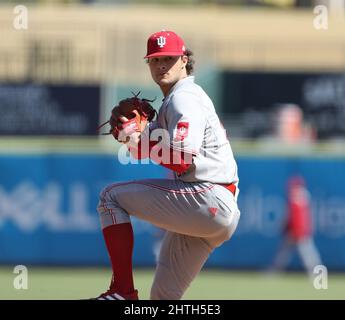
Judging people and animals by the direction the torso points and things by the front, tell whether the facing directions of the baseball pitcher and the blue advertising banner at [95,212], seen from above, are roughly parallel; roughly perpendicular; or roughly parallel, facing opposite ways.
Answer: roughly perpendicular

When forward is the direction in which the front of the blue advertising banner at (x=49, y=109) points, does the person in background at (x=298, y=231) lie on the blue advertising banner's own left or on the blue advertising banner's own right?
on the blue advertising banner's own left

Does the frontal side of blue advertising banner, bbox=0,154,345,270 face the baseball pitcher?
yes

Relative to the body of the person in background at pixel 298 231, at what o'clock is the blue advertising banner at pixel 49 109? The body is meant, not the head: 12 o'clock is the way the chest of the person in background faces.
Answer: The blue advertising banner is roughly at 1 o'clock from the person in background.

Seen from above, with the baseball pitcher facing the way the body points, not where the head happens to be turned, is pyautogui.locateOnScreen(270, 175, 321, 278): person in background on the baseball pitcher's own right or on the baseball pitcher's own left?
on the baseball pitcher's own right

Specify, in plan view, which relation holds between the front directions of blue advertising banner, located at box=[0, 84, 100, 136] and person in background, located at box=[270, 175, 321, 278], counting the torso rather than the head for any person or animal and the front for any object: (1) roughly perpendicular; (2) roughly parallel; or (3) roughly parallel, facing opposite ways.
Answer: roughly perpendicular

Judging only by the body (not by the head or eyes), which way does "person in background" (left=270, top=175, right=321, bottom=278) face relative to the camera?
to the viewer's left

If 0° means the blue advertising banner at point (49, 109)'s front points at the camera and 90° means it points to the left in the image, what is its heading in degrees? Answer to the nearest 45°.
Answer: approximately 0°

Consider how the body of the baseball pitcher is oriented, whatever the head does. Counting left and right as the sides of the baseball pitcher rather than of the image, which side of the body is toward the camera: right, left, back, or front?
left

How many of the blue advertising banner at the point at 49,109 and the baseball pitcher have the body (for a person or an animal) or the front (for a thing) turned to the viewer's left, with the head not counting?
1

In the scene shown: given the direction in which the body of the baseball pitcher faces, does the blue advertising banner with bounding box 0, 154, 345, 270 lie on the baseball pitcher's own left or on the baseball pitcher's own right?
on the baseball pitcher's own right
